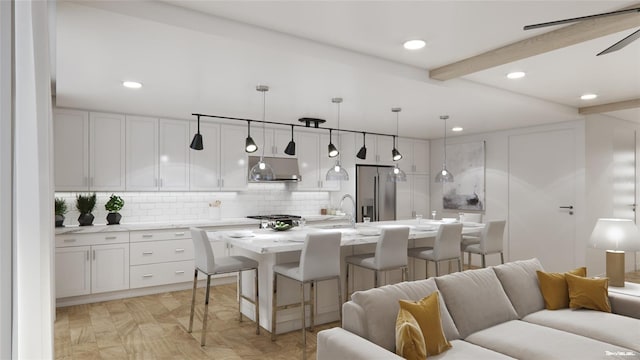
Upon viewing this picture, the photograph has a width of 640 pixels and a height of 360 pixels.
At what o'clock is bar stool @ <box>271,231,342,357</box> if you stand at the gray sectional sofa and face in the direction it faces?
The bar stool is roughly at 5 o'clock from the gray sectional sofa.

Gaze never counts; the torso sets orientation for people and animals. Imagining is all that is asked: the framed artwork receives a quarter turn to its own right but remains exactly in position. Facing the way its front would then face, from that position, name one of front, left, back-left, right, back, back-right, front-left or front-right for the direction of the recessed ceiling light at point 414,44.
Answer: back-left

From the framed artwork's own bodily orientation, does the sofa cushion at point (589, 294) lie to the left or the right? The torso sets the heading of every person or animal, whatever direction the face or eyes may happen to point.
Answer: on its left

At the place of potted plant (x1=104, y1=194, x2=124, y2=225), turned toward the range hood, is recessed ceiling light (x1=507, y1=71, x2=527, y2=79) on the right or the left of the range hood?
right

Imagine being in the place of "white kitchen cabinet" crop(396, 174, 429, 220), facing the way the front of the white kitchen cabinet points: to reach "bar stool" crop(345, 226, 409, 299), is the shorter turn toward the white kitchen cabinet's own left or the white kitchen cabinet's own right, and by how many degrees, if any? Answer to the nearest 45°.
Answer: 0° — it already faces it

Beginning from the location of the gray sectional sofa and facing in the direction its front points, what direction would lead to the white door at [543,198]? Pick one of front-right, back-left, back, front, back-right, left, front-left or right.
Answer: back-left

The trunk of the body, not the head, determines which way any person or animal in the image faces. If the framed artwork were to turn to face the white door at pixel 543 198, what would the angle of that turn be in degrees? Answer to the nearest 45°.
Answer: approximately 90° to its left

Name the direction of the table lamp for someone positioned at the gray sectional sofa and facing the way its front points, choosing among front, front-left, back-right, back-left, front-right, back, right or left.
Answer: left
